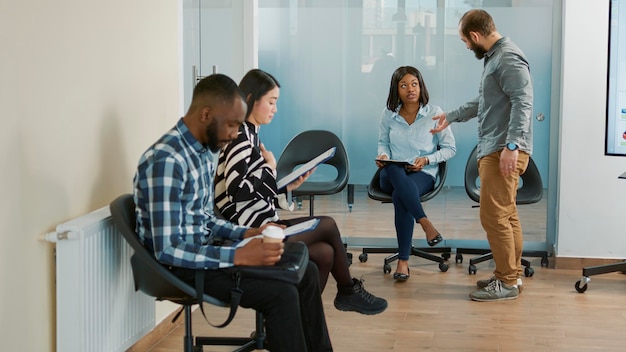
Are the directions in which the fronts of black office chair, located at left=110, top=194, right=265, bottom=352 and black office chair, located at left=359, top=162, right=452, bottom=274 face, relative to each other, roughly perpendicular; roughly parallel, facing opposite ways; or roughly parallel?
roughly perpendicular

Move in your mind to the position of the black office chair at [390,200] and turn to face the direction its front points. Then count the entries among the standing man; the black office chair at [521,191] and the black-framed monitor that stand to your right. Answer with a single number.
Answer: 0

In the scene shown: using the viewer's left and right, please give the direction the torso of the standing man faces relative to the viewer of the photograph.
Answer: facing to the left of the viewer

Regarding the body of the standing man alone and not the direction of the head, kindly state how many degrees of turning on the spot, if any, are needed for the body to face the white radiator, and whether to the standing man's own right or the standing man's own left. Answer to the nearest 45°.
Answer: approximately 45° to the standing man's own left

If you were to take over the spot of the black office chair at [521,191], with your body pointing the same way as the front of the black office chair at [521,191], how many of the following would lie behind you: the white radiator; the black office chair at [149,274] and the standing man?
0

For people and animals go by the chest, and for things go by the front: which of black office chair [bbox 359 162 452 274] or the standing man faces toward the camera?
the black office chair

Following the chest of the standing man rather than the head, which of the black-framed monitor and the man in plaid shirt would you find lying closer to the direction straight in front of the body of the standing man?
the man in plaid shirt

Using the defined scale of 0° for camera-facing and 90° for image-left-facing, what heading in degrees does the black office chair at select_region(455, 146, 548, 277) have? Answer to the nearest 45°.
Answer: approximately 0°

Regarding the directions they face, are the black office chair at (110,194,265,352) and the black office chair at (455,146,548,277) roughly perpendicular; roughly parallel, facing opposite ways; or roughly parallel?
roughly perpendicular

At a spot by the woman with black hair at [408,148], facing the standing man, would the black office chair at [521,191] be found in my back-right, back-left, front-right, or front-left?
front-left

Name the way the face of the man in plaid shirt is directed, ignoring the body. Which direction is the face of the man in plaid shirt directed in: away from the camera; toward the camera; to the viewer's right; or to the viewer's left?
to the viewer's right

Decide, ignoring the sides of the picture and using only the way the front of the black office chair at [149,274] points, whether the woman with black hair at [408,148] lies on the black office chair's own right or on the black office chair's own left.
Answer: on the black office chair's own left

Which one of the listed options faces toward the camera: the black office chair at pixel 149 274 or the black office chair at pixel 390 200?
the black office chair at pixel 390 200

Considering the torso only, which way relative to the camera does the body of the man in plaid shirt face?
to the viewer's right

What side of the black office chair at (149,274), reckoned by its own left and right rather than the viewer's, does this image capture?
right

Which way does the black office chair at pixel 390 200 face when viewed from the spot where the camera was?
facing the viewer

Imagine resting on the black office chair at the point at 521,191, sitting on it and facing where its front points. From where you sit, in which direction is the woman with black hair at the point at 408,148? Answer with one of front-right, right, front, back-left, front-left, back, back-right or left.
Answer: right

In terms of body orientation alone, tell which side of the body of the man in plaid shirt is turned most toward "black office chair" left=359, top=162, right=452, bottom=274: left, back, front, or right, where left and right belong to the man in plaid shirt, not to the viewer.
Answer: left

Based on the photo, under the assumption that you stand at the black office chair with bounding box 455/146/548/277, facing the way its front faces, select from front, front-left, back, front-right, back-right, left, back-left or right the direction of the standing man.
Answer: front

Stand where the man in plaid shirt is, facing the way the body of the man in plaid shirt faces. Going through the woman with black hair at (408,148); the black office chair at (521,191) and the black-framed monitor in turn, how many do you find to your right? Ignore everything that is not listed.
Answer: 0
